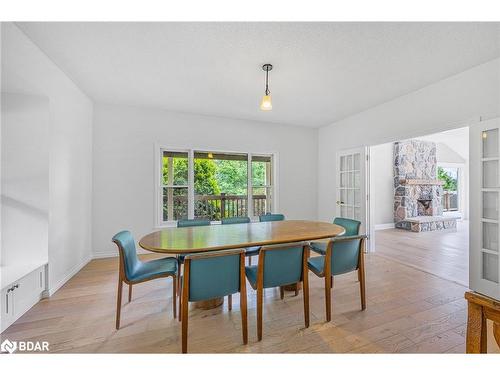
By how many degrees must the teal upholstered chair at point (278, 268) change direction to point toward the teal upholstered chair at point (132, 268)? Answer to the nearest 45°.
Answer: approximately 45° to its left

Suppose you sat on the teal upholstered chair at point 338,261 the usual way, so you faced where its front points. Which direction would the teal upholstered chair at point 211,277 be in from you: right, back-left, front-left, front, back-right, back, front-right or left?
left

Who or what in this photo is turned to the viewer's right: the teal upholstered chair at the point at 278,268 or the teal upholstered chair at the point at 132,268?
the teal upholstered chair at the point at 132,268

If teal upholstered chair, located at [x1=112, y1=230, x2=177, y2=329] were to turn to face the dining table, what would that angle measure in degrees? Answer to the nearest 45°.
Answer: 0° — it already faces it

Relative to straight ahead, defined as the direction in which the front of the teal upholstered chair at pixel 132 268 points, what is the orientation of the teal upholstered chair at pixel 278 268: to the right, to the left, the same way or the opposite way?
to the left

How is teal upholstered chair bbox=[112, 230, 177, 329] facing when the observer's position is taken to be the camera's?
facing to the right of the viewer

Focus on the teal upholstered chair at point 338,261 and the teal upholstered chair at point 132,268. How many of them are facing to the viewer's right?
1

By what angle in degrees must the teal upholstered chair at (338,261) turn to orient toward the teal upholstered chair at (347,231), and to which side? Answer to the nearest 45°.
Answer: approximately 45° to its right

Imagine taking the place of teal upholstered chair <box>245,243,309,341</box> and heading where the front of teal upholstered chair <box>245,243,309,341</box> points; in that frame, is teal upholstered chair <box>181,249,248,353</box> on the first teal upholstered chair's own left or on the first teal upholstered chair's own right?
on the first teal upholstered chair's own left

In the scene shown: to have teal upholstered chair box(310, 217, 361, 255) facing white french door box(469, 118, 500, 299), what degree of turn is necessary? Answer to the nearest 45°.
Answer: approximately 135° to its left

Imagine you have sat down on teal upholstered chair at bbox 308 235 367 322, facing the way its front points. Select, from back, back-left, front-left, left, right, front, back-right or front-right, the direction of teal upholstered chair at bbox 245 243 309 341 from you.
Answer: left

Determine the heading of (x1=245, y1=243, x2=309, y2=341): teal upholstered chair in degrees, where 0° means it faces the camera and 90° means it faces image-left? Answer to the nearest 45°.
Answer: approximately 135°

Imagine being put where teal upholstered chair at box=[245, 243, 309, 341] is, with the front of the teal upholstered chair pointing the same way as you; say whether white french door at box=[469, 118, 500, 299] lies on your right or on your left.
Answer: on your right

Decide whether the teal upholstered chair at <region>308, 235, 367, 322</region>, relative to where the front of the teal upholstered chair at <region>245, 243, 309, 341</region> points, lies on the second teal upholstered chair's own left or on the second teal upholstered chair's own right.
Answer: on the second teal upholstered chair's own right

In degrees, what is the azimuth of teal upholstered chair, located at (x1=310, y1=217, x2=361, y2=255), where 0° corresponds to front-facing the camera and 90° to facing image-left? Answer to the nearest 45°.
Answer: approximately 45°
